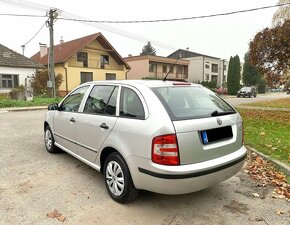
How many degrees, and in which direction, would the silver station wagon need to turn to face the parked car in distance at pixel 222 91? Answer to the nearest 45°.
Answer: approximately 45° to its right

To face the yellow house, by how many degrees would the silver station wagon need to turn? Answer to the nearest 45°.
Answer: approximately 45° to its right

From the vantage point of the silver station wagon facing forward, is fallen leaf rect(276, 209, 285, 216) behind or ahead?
behind

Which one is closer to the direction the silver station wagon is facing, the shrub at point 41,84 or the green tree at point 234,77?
the shrub

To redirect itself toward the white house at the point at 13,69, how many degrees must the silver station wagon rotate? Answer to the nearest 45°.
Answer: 0° — it already faces it

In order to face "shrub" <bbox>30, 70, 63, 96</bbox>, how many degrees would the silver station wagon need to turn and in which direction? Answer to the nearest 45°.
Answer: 0° — it already faces it

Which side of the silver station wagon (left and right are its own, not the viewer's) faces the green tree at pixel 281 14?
right

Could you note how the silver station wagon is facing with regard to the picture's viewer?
facing away from the viewer and to the left of the viewer
